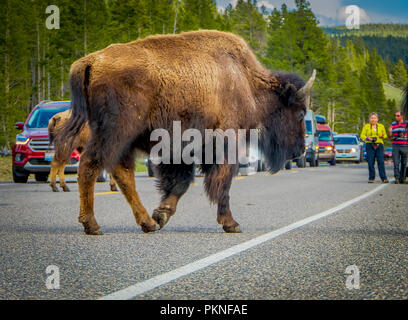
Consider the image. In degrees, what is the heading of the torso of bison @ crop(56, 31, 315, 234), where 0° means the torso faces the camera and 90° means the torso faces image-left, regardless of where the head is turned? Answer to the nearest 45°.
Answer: approximately 270°

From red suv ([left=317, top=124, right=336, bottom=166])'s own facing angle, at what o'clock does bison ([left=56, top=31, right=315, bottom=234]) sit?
The bison is roughly at 12 o'clock from the red suv.

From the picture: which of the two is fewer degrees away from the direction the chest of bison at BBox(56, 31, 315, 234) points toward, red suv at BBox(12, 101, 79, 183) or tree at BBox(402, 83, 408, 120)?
the tree

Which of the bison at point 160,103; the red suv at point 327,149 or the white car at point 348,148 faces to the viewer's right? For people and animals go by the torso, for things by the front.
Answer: the bison

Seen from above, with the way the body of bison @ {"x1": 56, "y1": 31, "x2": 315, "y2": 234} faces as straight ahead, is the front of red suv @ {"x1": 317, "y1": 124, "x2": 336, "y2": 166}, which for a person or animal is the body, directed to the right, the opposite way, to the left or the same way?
to the right

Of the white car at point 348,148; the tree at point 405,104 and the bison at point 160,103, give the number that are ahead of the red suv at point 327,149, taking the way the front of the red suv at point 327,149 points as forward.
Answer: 2

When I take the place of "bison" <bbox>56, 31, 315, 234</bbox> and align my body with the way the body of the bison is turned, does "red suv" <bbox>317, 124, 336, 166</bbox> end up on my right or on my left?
on my left

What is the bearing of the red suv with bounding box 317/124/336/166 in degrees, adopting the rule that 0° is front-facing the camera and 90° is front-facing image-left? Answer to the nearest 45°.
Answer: approximately 0°

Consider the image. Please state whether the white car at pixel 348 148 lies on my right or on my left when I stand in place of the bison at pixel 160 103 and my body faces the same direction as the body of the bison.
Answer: on my left

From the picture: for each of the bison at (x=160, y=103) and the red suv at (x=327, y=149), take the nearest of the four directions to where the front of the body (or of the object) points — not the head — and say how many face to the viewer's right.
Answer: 1

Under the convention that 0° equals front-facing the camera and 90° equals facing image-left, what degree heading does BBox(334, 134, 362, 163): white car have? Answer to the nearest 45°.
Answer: approximately 0°
